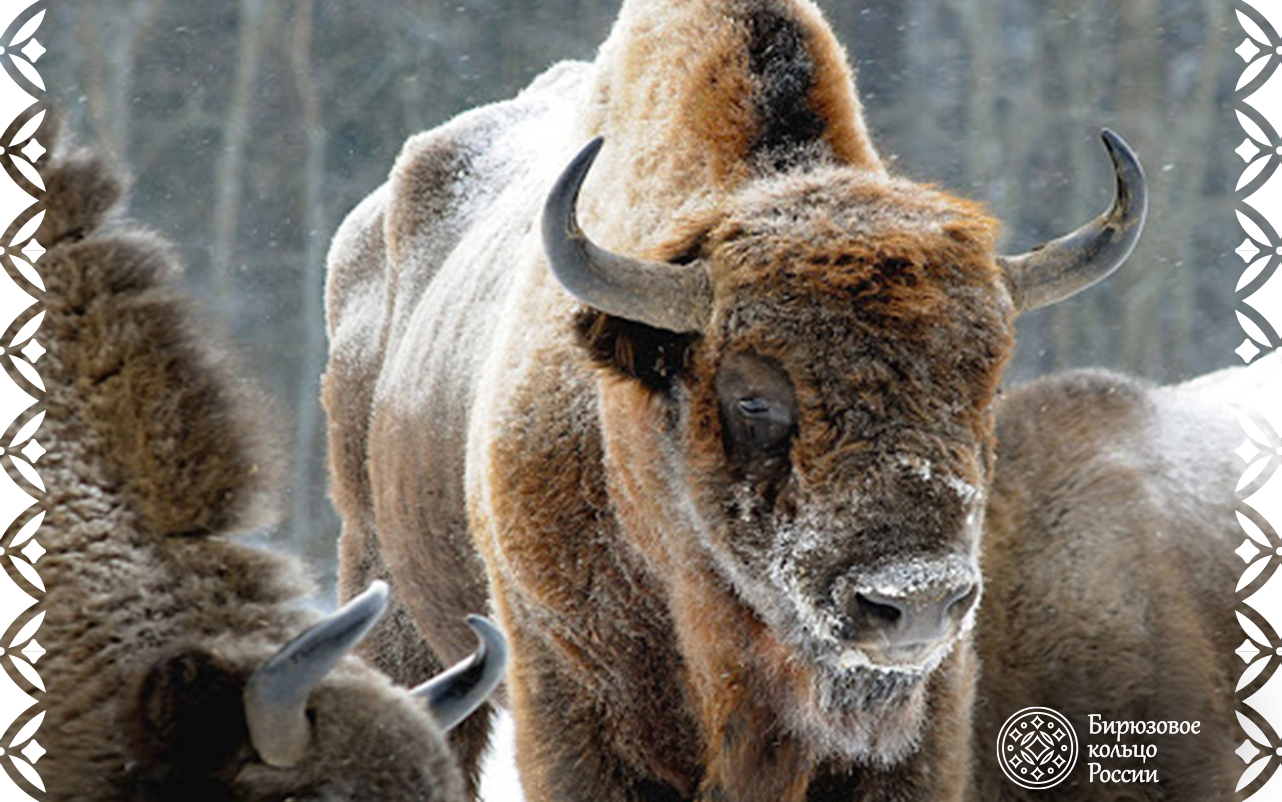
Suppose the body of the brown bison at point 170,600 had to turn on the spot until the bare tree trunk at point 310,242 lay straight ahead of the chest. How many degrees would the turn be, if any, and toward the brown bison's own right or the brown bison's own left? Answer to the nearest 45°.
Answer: approximately 135° to the brown bison's own left

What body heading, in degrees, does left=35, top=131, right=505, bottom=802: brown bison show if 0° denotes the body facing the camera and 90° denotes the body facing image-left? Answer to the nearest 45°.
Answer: approximately 315°

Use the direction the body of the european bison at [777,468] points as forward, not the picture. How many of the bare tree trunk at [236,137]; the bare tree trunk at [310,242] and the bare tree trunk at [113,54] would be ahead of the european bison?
0

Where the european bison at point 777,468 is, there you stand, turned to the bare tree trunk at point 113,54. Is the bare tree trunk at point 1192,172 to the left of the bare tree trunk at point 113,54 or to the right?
right

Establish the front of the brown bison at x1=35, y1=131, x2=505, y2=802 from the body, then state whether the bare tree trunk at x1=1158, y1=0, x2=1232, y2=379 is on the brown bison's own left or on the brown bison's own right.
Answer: on the brown bison's own left

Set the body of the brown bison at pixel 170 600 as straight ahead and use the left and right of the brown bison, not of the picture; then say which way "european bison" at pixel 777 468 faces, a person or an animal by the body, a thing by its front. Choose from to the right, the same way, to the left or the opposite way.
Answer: the same way

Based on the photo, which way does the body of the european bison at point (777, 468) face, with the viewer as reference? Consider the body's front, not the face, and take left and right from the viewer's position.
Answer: facing the viewer and to the right of the viewer

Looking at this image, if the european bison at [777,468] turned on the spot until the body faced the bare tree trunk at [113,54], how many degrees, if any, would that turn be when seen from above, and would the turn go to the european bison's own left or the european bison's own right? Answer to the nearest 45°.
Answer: approximately 180°

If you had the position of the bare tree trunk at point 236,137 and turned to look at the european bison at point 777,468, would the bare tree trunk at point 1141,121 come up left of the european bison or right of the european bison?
left

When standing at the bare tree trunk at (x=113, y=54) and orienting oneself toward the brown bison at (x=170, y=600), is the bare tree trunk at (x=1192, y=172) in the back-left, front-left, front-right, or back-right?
front-left

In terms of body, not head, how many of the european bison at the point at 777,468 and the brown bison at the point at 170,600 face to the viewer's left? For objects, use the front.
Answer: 0

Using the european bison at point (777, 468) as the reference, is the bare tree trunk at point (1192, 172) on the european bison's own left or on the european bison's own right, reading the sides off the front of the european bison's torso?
on the european bison's own left

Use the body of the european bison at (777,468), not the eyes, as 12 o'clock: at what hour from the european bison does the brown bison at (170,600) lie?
The brown bison is roughly at 3 o'clock from the european bison.
